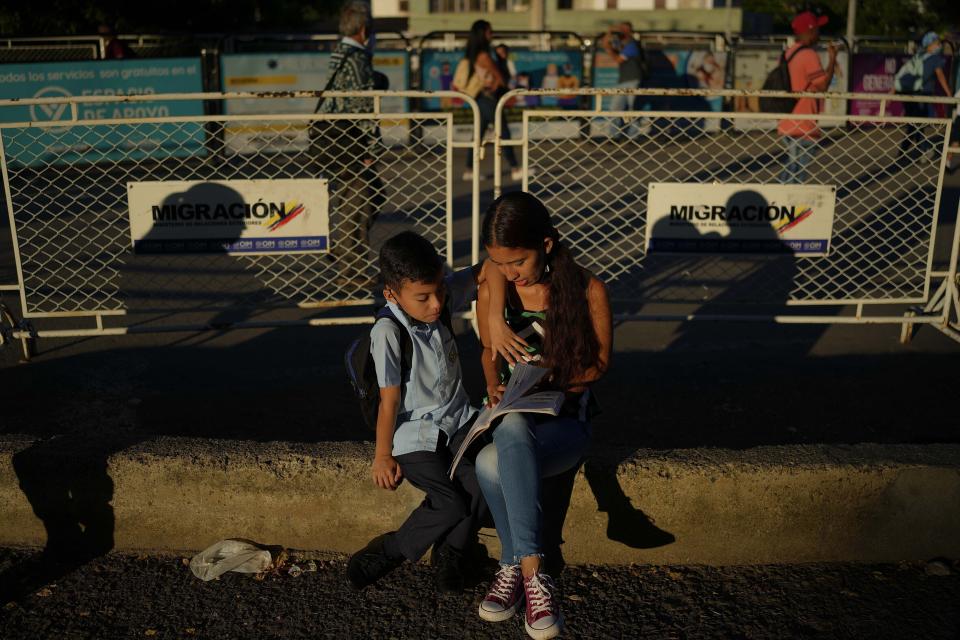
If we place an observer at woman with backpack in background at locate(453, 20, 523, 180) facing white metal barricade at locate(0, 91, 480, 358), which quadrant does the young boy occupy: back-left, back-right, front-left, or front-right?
front-left

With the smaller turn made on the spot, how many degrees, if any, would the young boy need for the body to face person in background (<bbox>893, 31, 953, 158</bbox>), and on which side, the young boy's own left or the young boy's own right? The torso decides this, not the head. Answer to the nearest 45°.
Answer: approximately 90° to the young boy's own left

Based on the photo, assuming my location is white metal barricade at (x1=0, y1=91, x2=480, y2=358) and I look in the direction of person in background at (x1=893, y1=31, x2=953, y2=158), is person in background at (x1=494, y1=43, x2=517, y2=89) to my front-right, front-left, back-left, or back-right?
front-left

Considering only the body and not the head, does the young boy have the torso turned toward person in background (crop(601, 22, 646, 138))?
no

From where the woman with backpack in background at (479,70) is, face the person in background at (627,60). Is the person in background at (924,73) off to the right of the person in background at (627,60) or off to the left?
right

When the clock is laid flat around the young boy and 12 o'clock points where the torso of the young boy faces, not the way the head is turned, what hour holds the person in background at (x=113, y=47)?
The person in background is roughly at 7 o'clock from the young boy.

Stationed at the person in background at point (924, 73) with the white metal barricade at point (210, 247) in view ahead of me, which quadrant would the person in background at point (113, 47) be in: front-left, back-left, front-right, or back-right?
front-right

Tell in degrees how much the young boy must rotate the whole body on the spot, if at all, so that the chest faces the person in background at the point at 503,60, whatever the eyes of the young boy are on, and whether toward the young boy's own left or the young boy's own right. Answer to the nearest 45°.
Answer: approximately 135° to the young boy's own left

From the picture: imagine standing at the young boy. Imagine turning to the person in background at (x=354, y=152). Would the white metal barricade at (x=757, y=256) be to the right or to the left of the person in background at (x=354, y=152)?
right

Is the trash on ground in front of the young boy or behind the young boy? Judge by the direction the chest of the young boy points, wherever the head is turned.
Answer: behind

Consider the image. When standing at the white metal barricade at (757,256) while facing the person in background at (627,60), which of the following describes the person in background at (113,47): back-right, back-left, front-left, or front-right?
front-left

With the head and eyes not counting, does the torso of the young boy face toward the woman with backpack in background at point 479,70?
no

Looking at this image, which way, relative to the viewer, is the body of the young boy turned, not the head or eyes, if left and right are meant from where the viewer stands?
facing the viewer and to the right of the viewer

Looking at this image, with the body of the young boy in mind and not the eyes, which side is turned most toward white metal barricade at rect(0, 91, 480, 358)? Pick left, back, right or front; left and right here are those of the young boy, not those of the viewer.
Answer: back
